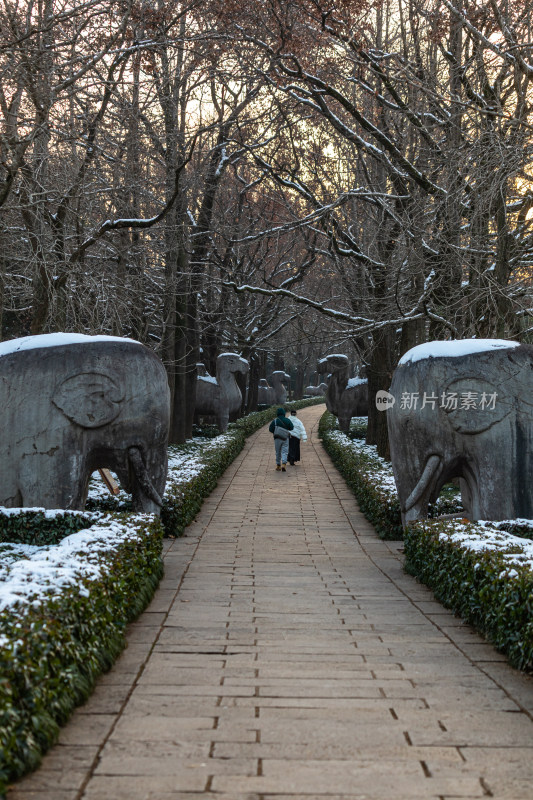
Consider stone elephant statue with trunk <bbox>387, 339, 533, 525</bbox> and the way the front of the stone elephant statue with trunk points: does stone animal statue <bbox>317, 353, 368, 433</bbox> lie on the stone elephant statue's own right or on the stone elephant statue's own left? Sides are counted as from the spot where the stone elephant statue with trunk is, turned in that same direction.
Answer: on the stone elephant statue's own right

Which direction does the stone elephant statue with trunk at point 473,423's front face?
to the viewer's left

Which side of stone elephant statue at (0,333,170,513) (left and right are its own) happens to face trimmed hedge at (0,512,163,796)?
right

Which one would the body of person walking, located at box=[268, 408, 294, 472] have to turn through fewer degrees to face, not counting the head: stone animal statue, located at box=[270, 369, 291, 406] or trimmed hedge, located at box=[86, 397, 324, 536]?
the stone animal statue

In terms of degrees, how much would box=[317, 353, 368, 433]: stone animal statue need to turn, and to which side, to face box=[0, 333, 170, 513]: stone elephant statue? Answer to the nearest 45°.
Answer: approximately 90° to its left

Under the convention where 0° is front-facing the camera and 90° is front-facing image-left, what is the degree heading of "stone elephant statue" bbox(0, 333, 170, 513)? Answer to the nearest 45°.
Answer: approximately 270°

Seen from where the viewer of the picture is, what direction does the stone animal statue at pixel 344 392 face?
facing to the left of the viewer

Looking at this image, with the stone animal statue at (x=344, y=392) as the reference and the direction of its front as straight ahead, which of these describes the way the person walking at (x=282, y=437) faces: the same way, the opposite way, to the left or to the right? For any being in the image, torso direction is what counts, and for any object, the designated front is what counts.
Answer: to the right

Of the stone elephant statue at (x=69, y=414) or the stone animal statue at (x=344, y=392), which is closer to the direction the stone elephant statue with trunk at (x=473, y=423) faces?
the stone elephant statue

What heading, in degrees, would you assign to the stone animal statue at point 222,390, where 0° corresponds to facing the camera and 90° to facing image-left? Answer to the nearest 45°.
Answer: approximately 270°

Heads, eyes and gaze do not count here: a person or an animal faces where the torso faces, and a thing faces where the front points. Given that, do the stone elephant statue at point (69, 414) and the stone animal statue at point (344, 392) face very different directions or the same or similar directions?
very different directions

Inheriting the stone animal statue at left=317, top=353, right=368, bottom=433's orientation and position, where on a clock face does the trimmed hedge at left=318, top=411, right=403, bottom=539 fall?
The trimmed hedge is roughly at 9 o'clock from the stone animal statue.

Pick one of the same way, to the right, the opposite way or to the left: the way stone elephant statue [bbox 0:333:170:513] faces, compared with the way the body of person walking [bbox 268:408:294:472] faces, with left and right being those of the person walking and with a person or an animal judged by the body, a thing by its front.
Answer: to the right

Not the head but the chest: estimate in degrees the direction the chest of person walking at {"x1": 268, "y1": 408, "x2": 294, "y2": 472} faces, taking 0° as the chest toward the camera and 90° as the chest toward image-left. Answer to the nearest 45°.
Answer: approximately 180°
